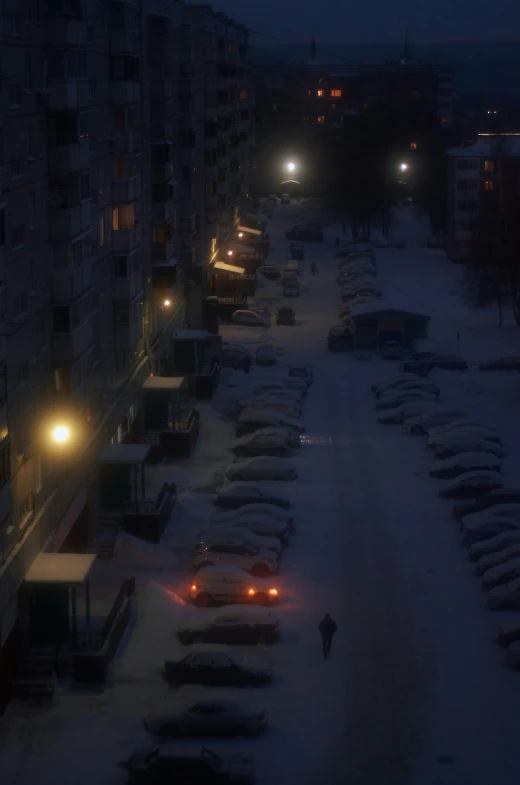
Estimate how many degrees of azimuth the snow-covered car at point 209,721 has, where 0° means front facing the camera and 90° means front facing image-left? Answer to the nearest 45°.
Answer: approximately 90°

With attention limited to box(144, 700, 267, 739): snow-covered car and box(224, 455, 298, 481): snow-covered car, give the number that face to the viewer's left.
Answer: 2

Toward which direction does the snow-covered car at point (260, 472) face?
to the viewer's left

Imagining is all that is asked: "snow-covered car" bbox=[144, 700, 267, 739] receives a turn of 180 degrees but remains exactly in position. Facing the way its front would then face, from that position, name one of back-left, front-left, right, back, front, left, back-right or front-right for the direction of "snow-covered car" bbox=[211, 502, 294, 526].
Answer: left

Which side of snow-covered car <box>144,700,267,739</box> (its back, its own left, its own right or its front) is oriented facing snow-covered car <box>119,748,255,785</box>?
left

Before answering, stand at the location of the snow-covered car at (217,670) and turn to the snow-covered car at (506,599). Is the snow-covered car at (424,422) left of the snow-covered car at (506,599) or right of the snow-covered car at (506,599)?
left
